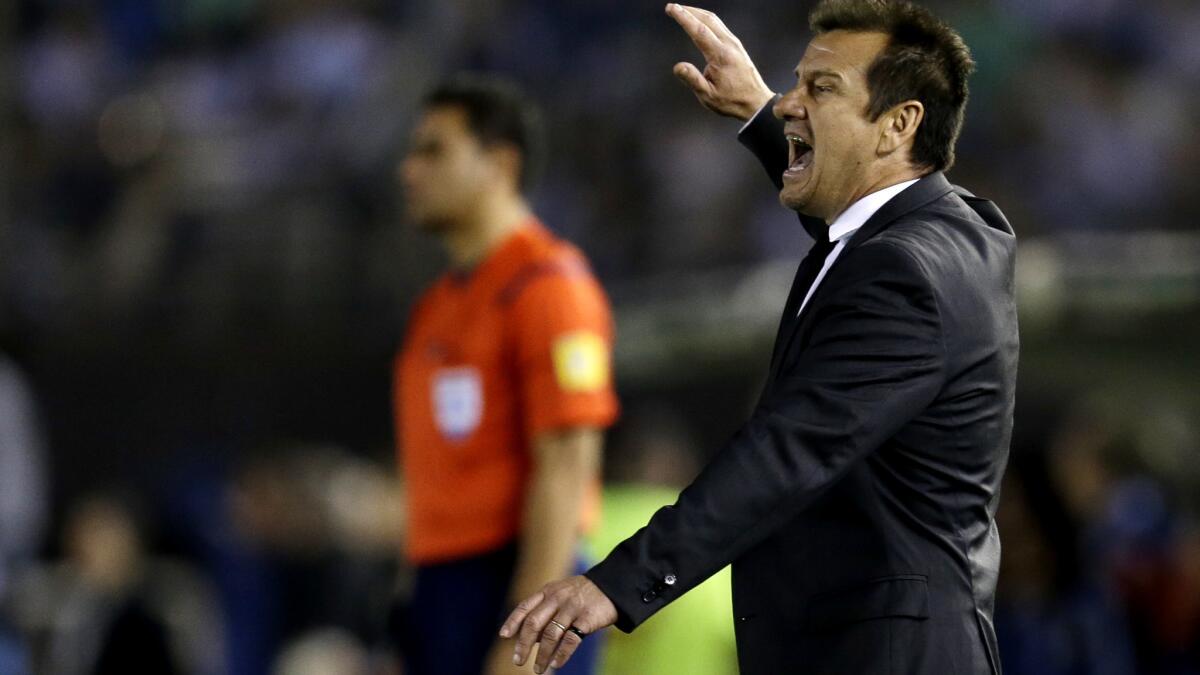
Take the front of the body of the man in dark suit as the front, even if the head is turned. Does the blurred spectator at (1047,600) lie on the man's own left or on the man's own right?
on the man's own right

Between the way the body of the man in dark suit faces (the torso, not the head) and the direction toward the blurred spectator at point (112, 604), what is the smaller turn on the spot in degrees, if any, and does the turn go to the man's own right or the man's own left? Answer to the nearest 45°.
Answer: approximately 45° to the man's own right

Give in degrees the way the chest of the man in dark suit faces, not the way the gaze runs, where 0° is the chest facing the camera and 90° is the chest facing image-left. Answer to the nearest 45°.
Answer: approximately 90°

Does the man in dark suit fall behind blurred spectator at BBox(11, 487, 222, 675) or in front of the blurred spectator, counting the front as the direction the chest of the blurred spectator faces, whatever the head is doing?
in front

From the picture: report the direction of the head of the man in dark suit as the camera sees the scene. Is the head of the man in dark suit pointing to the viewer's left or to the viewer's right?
to the viewer's left

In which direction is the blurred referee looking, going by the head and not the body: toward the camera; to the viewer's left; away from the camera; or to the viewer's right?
to the viewer's left

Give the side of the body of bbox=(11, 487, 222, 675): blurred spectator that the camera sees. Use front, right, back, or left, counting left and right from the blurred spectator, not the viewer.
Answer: front

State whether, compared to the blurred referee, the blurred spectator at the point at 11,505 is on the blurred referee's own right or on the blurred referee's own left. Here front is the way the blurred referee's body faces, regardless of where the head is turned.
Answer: on the blurred referee's own right

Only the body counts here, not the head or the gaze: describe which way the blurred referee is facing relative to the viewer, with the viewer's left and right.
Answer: facing the viewer and to the left of the viewer

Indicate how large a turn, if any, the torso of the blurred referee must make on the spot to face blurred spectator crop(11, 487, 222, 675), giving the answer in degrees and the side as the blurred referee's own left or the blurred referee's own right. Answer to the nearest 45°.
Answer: approximately 90° to the blurred referee's own right

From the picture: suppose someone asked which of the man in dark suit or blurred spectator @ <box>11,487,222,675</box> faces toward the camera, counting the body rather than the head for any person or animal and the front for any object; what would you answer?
the blurred spectator
